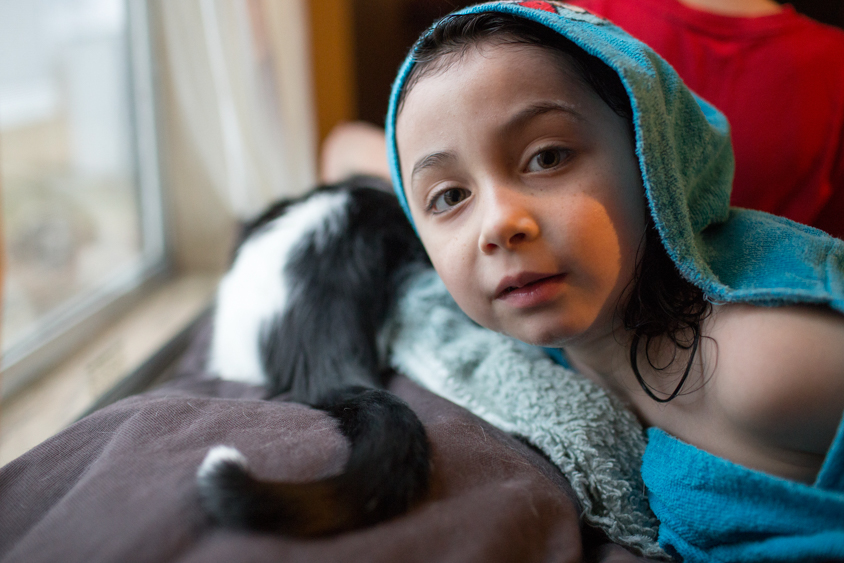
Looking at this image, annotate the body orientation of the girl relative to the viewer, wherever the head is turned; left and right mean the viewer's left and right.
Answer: facing the viewer and to the left of the viewer

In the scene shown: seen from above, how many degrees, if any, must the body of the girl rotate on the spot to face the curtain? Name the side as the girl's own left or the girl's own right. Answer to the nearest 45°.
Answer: approximately 90° to the girl's own right
